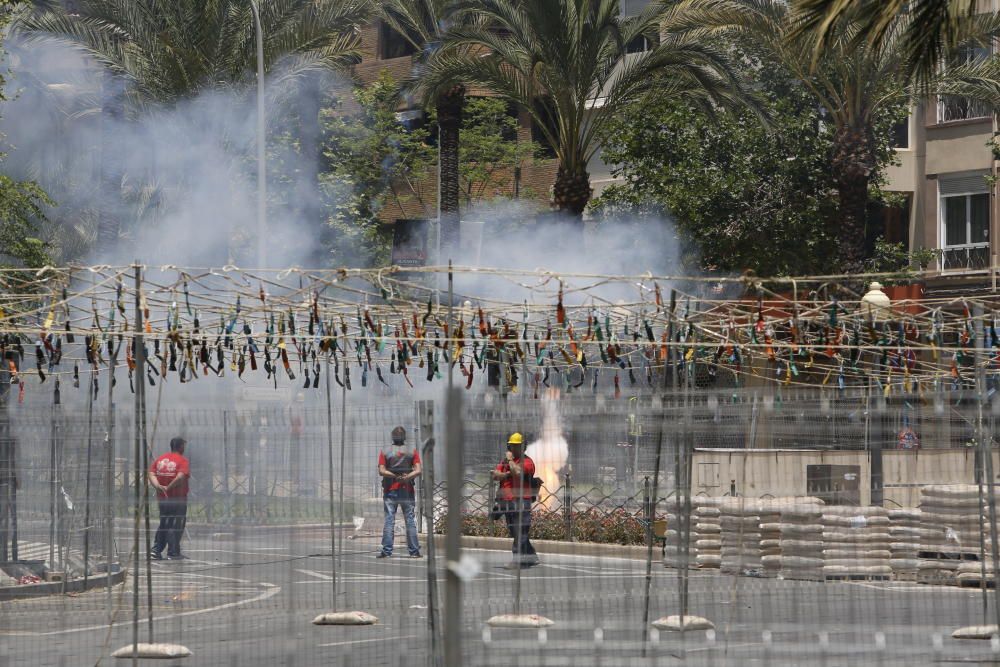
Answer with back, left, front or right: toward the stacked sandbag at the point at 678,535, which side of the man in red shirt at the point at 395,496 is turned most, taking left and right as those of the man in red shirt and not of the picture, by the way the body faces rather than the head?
right

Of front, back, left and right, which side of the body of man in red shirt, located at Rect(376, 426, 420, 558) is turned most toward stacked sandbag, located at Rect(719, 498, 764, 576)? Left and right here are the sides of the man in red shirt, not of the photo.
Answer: right

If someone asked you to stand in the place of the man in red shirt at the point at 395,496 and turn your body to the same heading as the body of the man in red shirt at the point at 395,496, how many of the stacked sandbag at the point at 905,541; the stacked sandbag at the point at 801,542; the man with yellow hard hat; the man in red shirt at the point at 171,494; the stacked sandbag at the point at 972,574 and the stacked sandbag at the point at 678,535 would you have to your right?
5

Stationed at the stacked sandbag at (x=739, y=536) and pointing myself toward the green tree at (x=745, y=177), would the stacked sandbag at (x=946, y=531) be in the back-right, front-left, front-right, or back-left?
back-right

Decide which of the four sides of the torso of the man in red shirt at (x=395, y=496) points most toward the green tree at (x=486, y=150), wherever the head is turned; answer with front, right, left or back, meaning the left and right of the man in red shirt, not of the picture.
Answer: front

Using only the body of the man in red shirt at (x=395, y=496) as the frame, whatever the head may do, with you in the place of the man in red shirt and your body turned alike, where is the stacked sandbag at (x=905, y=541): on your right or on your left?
on your right

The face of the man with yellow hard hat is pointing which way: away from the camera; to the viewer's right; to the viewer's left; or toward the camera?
toward the camera

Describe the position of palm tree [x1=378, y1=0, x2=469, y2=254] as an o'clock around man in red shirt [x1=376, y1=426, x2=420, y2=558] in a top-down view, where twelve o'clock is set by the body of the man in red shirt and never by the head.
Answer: The palm tree is roughly at 12 o'clock from the man in red shirt.

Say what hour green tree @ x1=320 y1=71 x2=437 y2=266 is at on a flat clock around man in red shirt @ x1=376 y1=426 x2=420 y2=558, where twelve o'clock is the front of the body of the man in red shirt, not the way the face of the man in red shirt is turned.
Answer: The green tree is roughly at 12 o'clock from the man in red shirt.

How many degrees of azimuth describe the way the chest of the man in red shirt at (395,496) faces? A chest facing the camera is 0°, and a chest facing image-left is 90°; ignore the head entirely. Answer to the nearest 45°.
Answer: approximately 180°

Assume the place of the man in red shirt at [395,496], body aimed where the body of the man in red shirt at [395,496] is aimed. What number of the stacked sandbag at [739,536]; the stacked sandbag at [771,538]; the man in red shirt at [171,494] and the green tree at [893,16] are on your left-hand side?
1

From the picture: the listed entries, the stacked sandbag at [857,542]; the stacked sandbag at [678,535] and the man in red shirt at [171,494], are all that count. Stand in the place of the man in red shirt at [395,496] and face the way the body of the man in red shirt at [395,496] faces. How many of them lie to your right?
2

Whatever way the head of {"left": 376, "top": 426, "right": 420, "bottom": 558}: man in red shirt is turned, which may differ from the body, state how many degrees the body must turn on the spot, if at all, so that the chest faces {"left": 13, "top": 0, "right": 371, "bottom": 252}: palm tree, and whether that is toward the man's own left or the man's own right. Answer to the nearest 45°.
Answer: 0° — they already face it

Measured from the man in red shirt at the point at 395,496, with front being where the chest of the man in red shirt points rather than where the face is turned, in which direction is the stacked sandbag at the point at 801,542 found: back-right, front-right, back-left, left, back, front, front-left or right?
right

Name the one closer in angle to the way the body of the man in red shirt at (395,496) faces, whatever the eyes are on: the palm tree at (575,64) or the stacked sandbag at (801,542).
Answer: the palm tree
